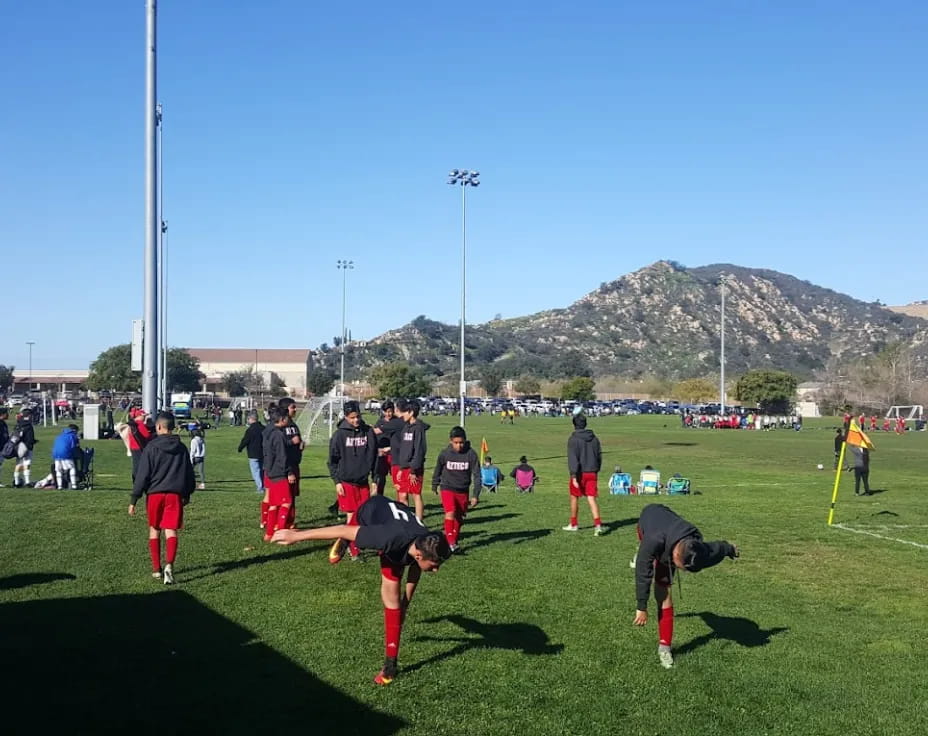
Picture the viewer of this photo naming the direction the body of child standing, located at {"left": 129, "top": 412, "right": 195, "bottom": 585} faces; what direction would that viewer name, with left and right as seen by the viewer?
facing away from the viewer

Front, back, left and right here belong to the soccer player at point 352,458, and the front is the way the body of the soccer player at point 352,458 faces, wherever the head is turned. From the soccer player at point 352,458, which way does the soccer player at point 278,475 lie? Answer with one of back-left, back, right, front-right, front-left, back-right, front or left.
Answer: back-right

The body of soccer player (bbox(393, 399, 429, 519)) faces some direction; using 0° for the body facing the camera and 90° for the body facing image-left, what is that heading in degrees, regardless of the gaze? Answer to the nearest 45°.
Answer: approximately 45°

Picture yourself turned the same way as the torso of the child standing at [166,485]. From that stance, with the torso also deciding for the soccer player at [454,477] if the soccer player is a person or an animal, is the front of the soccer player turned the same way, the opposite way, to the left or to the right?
the opposite way
